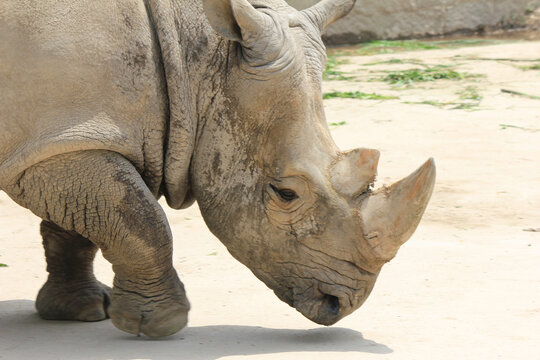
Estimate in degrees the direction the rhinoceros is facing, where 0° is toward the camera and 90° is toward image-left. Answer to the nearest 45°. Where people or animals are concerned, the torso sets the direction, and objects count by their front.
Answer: approximately 270°

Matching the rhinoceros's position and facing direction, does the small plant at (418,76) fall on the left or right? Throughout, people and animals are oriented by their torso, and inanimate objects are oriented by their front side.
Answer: on its left
